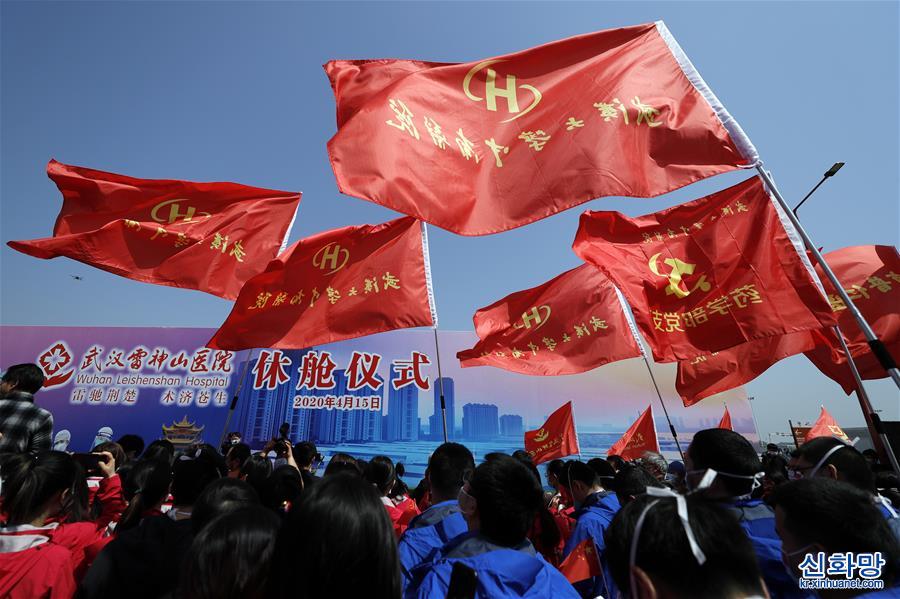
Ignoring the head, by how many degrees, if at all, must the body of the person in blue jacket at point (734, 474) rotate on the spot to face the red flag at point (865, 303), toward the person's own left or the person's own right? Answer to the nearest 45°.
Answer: approximately 90° to the person's own right

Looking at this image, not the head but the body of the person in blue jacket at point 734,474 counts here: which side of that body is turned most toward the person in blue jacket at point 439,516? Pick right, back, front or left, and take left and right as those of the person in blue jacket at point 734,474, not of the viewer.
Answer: left

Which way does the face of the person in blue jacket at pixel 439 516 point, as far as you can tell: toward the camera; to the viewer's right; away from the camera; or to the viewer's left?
away from the camera

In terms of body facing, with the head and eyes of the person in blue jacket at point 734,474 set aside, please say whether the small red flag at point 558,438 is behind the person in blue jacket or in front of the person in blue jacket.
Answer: in front

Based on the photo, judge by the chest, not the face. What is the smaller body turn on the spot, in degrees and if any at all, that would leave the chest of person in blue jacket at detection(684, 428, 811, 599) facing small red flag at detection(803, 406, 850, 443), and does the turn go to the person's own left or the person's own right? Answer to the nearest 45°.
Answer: approximately 45° to the person's own right

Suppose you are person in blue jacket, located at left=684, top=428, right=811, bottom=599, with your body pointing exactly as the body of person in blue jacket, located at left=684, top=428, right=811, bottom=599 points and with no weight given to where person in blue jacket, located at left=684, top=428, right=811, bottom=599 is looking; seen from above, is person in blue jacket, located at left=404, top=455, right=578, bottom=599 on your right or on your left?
on your left

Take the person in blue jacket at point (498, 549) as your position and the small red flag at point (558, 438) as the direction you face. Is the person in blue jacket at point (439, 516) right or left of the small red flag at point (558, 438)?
left

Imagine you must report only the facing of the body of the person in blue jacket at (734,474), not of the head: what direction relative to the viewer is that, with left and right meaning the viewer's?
facing away from the viewer and to the left of the viewer
